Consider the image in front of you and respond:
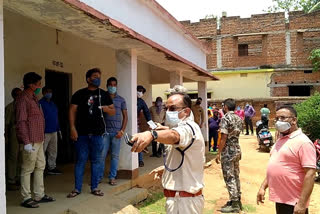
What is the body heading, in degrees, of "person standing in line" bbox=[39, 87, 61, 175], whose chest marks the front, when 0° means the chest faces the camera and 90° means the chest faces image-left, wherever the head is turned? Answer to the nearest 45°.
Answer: approximately 315°

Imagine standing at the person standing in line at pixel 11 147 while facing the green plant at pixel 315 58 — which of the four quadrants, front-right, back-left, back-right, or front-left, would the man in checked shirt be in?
back-right

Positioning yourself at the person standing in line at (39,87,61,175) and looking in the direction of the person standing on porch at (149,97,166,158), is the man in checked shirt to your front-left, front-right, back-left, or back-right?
back-right

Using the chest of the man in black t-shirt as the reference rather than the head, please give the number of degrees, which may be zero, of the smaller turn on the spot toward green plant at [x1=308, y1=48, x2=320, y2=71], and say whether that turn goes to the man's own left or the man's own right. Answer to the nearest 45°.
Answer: approximately 135° to the man's own left

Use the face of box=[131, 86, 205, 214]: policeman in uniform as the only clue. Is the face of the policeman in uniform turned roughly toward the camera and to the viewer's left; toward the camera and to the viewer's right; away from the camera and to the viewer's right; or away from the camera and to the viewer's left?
toward the camera and to the viewer's left

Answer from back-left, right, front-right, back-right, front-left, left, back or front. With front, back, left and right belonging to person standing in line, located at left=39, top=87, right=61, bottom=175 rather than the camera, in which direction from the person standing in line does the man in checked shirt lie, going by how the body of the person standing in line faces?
front-right

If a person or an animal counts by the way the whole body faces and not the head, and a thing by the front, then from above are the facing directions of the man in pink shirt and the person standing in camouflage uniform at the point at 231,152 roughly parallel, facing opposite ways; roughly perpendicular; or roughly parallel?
roughly perpendicular

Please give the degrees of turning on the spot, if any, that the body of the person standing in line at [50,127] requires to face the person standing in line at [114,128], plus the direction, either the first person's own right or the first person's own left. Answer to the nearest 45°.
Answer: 0° — they already face them

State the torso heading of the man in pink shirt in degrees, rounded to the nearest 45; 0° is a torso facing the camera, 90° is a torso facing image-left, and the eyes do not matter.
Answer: approximately 45°
